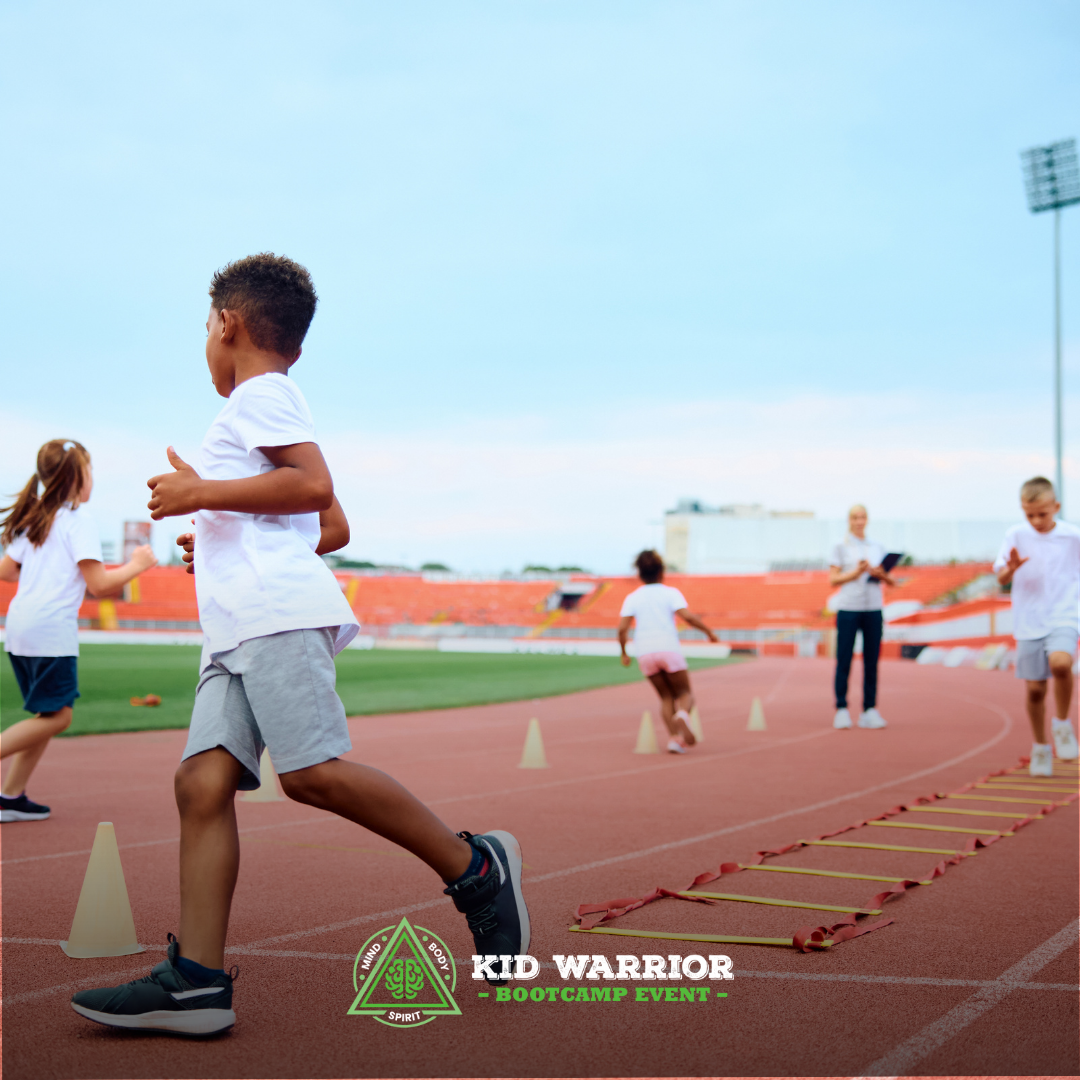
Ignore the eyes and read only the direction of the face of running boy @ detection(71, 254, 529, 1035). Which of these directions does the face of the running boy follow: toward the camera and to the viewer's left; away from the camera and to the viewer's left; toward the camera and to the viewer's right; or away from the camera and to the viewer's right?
away from the camera and to the viewer's left

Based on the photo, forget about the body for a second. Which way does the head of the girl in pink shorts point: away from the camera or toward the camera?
away from the camera

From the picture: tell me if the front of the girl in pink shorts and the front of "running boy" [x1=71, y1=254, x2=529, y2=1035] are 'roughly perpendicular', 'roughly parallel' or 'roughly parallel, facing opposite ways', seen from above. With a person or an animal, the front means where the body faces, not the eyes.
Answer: roughly perpendicular

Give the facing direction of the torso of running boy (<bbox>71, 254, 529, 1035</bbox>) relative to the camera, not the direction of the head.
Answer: to the viewer's left

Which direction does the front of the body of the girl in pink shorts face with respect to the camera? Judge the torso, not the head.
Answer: away from the camera

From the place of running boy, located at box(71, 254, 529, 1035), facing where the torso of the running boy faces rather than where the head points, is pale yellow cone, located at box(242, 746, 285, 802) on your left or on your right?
on your right

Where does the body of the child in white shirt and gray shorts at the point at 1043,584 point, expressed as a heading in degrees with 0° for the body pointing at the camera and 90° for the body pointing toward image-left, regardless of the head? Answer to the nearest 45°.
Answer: approximately 0°

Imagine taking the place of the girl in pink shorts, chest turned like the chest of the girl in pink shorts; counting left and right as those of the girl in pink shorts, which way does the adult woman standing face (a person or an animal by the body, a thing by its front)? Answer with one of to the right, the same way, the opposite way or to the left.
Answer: the opposite way
